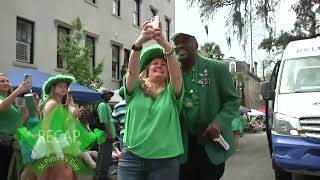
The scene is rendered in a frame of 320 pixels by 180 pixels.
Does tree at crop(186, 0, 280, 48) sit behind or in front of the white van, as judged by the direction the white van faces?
behind

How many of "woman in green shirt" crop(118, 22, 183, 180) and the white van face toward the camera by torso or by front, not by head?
2

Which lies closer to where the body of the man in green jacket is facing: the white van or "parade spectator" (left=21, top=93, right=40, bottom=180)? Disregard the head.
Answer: the parade spectator

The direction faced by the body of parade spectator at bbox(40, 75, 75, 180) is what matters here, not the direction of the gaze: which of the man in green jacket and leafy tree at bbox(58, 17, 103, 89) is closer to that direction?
the man in green jacket

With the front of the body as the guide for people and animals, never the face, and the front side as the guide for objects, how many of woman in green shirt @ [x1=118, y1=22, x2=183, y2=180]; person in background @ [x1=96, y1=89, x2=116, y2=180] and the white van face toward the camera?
2

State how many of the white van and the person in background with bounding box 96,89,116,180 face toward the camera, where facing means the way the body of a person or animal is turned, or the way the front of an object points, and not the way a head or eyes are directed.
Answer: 1

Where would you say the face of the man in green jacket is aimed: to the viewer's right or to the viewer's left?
to the viewer's left

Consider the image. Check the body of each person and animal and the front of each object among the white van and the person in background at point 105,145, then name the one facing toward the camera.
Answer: the white van

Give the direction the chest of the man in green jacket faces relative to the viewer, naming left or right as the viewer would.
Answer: facing the viewer and to the left of the viewer

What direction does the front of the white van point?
toward the camera

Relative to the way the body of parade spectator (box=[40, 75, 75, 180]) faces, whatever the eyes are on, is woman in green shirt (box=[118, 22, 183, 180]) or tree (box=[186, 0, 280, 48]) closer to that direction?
the woman in green shirt

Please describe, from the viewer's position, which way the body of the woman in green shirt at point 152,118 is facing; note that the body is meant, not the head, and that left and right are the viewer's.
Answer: facing the viewer

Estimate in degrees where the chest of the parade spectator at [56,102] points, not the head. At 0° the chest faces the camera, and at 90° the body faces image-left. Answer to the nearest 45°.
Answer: approximately 315°

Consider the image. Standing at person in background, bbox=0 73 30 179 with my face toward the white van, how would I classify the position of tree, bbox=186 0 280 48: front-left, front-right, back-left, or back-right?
front-left
